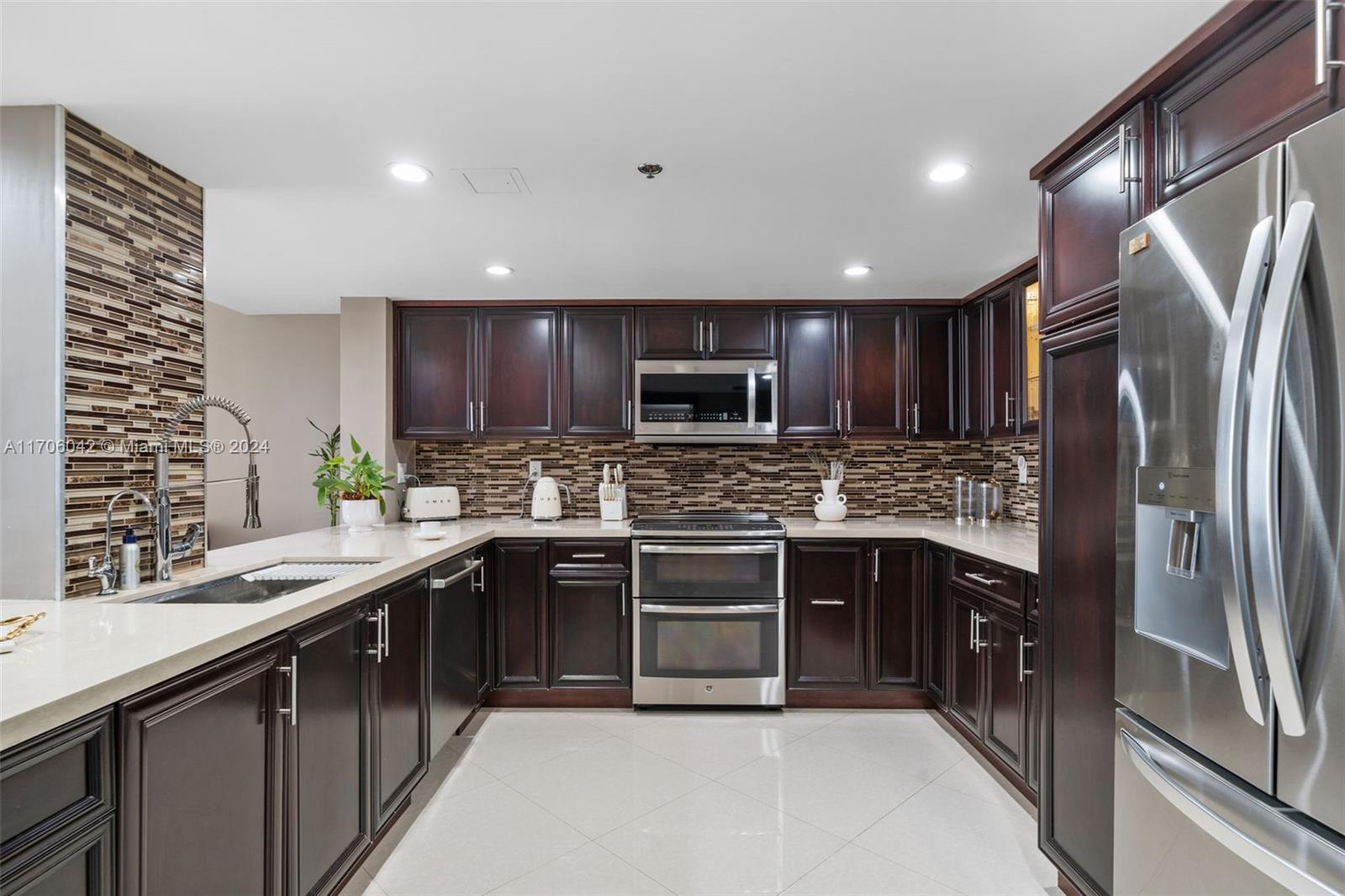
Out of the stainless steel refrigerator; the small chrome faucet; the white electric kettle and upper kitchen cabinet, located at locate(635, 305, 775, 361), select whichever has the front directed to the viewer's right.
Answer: the small chrome faucet

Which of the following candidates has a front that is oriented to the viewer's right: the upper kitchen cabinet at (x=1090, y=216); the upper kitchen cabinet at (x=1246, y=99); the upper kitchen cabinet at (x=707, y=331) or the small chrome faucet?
the small chrome faucet

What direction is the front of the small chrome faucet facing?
to the viewer's right

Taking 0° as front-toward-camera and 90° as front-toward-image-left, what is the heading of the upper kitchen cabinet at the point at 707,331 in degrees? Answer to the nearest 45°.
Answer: approximately 0°

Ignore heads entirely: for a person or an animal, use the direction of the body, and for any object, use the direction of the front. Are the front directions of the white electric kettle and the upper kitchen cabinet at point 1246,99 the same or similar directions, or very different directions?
same or similar directions

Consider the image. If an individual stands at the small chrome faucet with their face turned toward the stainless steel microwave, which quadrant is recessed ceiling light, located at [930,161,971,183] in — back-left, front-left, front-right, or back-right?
front-right

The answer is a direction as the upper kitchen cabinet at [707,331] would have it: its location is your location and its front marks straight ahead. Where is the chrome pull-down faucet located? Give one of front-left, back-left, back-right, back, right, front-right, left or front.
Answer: front-right

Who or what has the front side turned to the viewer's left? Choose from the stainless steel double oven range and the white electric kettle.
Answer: the white electric kettle

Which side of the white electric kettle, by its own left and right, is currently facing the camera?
left

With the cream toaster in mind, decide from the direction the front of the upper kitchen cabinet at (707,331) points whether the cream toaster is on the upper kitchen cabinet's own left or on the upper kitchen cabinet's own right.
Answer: on the upper kitchen cabinet's own right

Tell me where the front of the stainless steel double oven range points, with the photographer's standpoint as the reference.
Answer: facing the viewer

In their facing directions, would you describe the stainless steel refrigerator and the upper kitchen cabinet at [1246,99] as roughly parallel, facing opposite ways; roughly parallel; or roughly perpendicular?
roughly parallel
